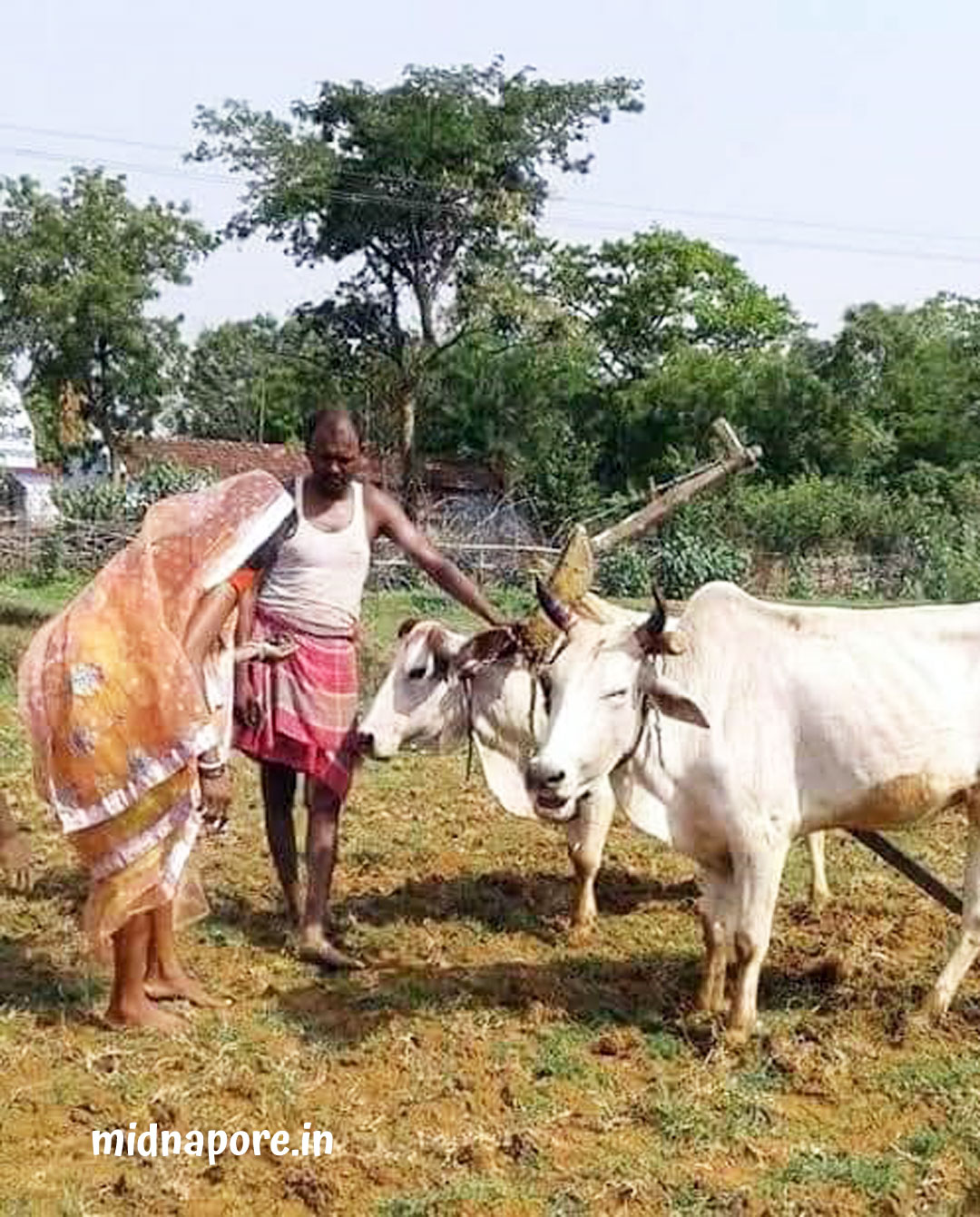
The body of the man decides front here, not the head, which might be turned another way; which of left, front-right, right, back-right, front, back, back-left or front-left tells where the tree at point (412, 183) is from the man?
back-left

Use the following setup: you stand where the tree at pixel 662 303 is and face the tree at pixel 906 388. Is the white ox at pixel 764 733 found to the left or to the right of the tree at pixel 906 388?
right

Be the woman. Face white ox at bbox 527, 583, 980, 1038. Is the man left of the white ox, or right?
left

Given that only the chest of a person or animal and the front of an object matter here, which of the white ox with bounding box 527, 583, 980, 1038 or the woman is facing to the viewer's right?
the woman

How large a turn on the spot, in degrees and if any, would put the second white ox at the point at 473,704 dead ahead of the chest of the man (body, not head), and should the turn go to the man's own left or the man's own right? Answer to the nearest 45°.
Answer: approximately 90° to the man's own left

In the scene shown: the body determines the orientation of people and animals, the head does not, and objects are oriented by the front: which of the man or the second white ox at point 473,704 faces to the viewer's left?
the second white ox

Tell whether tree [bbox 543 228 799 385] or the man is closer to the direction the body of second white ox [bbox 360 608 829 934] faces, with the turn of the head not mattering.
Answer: the man

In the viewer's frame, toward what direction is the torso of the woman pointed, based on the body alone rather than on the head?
to the viewer's right

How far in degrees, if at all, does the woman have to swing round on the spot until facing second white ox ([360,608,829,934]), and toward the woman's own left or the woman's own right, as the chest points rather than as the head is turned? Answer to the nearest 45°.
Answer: approximately 45° to the woman's own left

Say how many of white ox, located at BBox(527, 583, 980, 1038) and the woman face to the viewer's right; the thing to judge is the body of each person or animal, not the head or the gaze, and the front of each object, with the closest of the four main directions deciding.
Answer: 1

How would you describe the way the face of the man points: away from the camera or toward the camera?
toward the camera

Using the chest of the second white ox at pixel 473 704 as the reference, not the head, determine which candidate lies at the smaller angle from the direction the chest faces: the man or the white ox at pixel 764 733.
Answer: the man

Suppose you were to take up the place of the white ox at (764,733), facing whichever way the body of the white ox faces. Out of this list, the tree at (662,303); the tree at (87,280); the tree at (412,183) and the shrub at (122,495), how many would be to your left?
0

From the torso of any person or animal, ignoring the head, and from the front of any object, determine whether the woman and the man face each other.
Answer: no

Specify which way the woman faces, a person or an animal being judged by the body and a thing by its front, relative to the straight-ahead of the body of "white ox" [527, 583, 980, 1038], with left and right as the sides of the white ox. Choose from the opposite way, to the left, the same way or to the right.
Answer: the opposite way

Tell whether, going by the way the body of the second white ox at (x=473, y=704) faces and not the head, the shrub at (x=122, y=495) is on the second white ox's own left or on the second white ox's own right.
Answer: on the second white ox's own right

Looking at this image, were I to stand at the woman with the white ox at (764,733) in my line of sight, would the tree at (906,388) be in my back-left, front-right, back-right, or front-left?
front-left

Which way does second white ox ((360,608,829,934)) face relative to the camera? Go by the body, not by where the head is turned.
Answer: to the viewer's left

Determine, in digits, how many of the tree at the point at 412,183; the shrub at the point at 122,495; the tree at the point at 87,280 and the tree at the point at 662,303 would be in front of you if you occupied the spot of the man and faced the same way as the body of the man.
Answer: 0

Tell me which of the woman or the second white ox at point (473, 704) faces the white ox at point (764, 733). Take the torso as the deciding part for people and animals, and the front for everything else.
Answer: the woman
